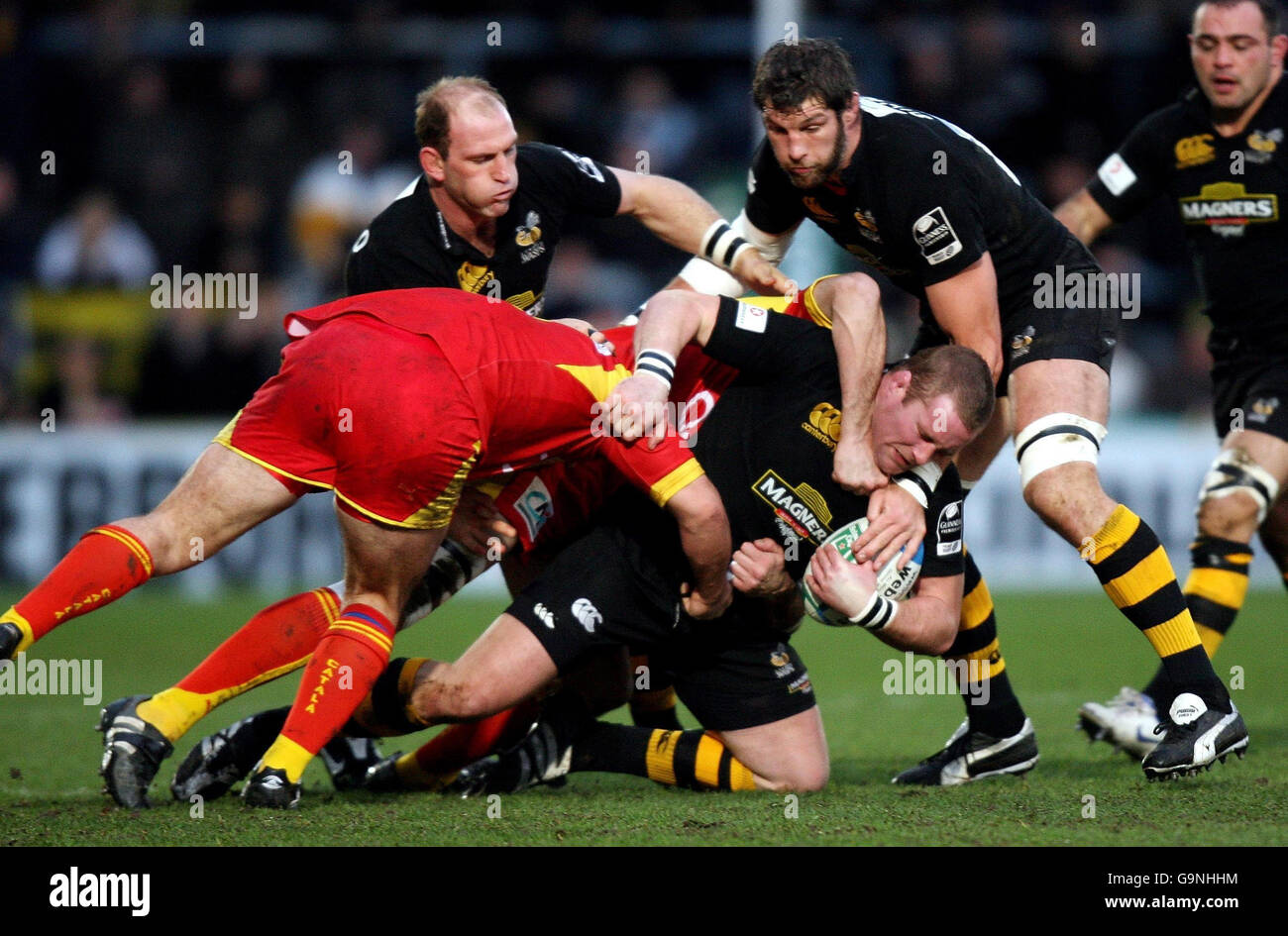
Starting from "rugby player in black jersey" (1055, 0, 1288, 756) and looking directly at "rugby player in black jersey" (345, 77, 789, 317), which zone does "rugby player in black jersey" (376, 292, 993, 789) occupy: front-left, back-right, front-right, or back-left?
front-left

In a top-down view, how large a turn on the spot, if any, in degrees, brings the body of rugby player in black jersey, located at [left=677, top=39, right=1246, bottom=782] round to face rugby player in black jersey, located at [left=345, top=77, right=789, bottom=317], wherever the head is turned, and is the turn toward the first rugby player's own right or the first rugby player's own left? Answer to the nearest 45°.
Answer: approximately 45° to the first rugby player's own right

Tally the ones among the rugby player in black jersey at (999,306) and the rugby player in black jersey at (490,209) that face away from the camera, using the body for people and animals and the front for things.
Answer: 0

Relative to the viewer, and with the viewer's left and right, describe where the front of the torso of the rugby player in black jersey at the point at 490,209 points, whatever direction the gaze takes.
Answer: facing the viewer and to the right of the viewer

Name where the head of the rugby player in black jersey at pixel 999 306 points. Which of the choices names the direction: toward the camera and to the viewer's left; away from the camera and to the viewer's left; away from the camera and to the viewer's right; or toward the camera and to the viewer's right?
toward the camera and to the viewer's left

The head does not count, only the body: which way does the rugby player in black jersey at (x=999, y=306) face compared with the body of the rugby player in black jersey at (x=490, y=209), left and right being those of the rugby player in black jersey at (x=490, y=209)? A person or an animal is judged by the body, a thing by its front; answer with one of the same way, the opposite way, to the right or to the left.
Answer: to the right
